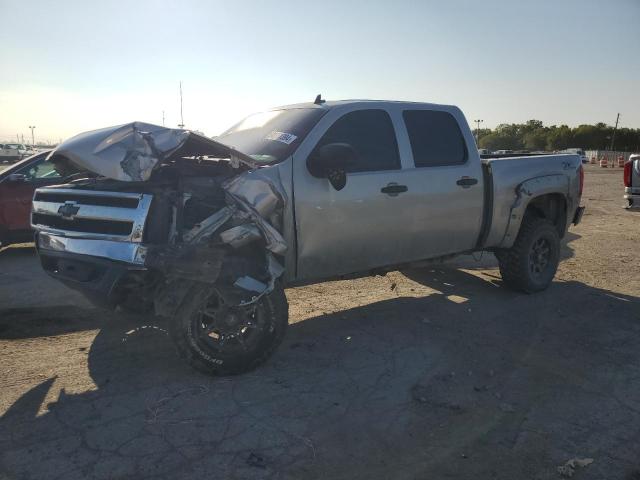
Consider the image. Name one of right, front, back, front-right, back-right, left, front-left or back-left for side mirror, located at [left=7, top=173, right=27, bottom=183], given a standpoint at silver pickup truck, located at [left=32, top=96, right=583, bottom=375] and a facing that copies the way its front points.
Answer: right

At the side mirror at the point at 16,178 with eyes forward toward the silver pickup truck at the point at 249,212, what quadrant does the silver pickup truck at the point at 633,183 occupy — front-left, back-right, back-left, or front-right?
front-left

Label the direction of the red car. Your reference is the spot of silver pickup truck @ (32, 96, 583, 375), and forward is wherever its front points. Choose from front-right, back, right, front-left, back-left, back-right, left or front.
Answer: right

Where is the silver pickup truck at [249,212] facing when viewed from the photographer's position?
facing the viewer and to the left of the viewer

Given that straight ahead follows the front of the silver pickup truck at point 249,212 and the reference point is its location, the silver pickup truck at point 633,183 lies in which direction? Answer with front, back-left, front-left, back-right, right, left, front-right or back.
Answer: back
